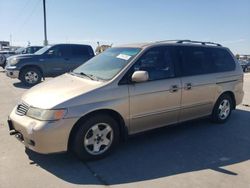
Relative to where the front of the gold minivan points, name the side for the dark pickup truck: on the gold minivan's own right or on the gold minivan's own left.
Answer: on the gold minivan's own right

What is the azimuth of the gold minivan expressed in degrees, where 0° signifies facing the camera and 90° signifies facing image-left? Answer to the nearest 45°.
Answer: approximately 45°
